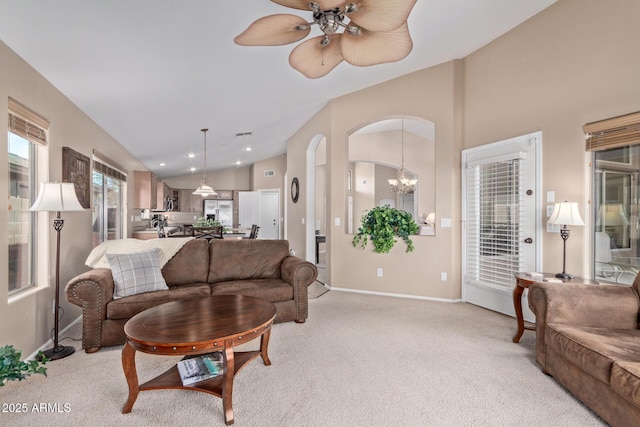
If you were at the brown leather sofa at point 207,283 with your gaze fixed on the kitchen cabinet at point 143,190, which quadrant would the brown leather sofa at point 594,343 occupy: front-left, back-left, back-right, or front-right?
back-right

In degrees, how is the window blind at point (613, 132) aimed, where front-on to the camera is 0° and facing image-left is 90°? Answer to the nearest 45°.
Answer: approximately 45°

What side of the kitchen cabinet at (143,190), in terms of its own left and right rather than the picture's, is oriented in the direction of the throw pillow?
right

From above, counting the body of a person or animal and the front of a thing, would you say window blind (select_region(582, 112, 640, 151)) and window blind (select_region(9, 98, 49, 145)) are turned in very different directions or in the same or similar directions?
very different directions

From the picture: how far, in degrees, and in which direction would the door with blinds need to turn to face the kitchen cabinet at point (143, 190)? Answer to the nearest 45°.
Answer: approximately 45° to its right

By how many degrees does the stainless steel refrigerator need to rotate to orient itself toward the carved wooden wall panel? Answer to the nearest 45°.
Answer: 0° — it already faces it

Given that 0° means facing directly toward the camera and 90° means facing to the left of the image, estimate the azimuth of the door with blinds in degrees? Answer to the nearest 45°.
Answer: approximately 45°

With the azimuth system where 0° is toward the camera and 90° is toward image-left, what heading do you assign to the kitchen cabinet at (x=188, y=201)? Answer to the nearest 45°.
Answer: approximately 0°

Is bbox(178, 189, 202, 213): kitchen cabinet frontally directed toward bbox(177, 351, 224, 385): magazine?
yes

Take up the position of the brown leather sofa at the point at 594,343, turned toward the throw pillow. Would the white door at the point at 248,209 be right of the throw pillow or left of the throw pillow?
right

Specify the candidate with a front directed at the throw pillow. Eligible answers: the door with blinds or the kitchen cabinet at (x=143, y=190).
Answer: the door with blinds

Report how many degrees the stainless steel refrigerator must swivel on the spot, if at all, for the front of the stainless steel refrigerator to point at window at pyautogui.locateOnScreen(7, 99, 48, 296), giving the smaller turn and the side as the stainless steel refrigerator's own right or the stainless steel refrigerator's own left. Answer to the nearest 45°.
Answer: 0° — it already faces it

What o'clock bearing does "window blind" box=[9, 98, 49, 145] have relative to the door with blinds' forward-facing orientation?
The window blind is roughly at 12 o'clock from the door with blinds.

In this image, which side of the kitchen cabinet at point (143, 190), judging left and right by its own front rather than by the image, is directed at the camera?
right
